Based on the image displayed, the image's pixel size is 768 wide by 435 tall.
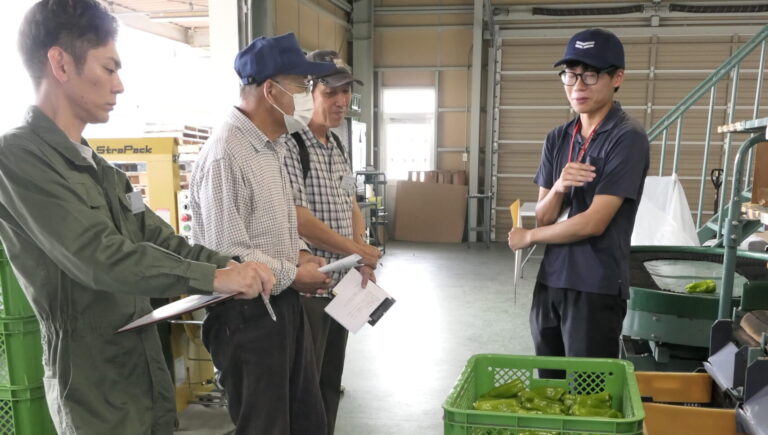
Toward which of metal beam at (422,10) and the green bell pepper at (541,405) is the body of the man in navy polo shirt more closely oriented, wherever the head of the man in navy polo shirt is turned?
the green bell pepper

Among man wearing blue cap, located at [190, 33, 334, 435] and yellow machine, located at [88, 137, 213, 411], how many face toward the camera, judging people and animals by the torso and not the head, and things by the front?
1

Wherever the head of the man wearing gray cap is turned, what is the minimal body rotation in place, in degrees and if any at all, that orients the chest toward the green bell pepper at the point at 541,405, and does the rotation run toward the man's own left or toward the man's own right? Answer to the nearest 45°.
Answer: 0° — they already face it

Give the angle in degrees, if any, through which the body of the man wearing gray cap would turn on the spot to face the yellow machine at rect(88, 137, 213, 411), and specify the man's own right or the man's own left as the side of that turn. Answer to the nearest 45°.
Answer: approximately 180°

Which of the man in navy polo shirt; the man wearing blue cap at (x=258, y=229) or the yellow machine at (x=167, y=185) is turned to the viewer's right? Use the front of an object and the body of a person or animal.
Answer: the man wearing blue cap

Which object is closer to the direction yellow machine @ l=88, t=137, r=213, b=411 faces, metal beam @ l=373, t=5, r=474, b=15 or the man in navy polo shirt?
the man in navy polo shirt

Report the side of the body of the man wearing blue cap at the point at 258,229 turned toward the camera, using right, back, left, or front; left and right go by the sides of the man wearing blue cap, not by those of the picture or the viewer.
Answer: right

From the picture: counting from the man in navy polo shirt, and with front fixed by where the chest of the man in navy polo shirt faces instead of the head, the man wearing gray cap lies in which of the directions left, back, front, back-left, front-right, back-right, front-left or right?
front-right

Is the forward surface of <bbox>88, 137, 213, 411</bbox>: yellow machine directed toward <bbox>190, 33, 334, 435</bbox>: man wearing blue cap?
yes

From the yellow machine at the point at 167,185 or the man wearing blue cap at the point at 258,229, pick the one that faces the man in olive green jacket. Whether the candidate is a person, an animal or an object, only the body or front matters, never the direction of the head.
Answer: the yellow machine

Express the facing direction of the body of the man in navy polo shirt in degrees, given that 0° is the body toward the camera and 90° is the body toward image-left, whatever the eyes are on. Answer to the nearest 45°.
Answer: approximately 45°

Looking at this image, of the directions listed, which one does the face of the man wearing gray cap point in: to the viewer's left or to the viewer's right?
to the viewer's right

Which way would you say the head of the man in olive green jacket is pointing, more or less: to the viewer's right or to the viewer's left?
to the viewer's right

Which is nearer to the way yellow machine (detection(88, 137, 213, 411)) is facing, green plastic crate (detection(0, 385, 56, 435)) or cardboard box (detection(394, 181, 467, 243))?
the green plastic crate
